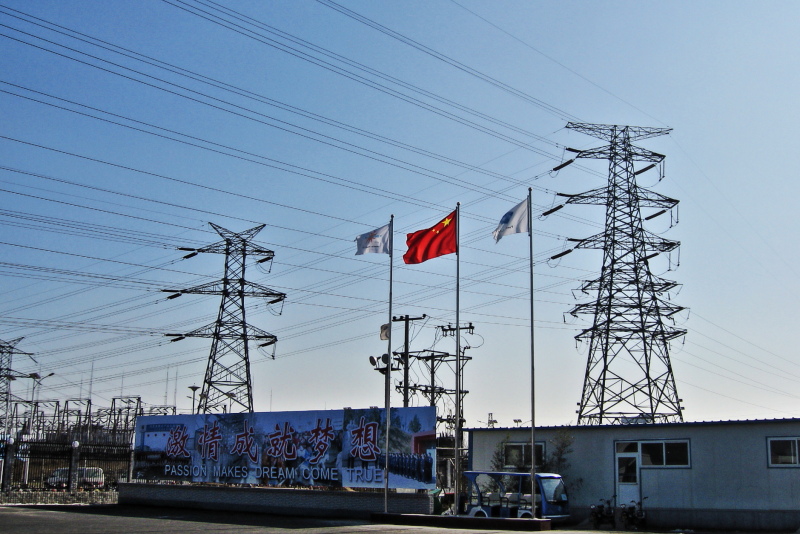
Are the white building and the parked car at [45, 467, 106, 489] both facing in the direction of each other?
no

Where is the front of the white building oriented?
toward the camera

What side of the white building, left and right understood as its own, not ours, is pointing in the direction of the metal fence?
right

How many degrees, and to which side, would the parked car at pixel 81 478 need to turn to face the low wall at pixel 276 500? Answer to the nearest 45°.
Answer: approximately 90° to its left

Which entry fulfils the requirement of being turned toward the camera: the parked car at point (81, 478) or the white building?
the white building

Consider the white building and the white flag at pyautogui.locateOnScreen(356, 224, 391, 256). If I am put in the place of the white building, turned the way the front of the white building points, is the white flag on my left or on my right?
on my right

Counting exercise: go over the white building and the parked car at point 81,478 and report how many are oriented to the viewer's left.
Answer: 1

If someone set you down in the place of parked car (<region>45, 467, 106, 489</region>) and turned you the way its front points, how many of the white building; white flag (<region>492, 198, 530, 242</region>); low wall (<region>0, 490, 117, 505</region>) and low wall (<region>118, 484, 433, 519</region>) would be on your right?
0

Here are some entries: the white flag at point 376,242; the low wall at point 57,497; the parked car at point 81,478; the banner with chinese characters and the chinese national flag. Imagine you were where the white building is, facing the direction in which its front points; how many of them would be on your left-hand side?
0

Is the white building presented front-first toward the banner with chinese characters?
no

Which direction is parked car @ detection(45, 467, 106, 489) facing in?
to the viewer's left

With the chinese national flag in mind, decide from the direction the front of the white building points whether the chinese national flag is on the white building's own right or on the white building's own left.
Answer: on the white building's own right
